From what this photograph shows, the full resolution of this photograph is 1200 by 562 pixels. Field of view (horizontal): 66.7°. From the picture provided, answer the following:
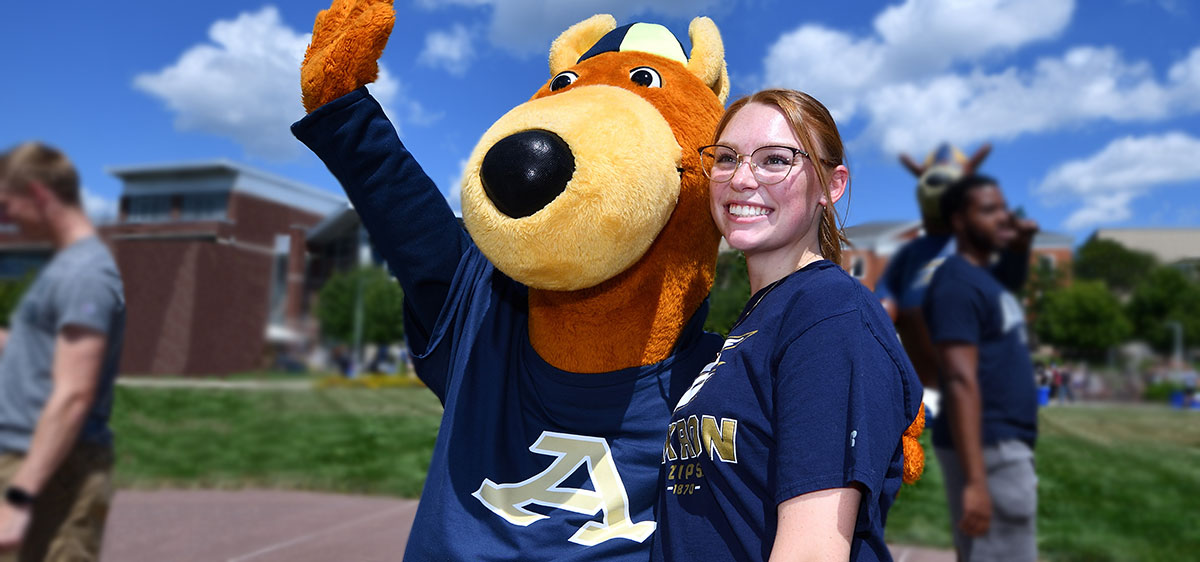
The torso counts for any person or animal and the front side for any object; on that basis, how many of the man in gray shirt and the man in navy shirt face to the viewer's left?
1

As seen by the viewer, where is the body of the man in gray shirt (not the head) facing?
to the viewer's left

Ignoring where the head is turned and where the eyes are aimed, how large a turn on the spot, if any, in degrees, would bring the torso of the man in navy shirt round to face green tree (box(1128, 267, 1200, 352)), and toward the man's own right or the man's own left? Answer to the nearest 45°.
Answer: approximately 90° to the man's own left

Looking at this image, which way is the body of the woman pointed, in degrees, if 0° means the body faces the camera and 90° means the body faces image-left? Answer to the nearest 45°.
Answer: approximately 45°

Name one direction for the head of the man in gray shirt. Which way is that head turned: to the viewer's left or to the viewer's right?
to the viewer's left

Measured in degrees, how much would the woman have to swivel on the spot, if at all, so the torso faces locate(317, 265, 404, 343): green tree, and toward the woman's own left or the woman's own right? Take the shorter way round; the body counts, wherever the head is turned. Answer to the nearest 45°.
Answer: approximately 90° to the woman's own right

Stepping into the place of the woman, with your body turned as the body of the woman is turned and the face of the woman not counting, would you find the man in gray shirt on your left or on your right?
on your right

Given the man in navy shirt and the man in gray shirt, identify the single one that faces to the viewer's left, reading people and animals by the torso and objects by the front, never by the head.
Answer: the man in gray shirt

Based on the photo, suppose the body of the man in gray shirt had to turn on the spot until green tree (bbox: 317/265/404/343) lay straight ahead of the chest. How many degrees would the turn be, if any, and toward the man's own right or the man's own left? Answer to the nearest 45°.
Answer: approximately 135° to the man's own right
